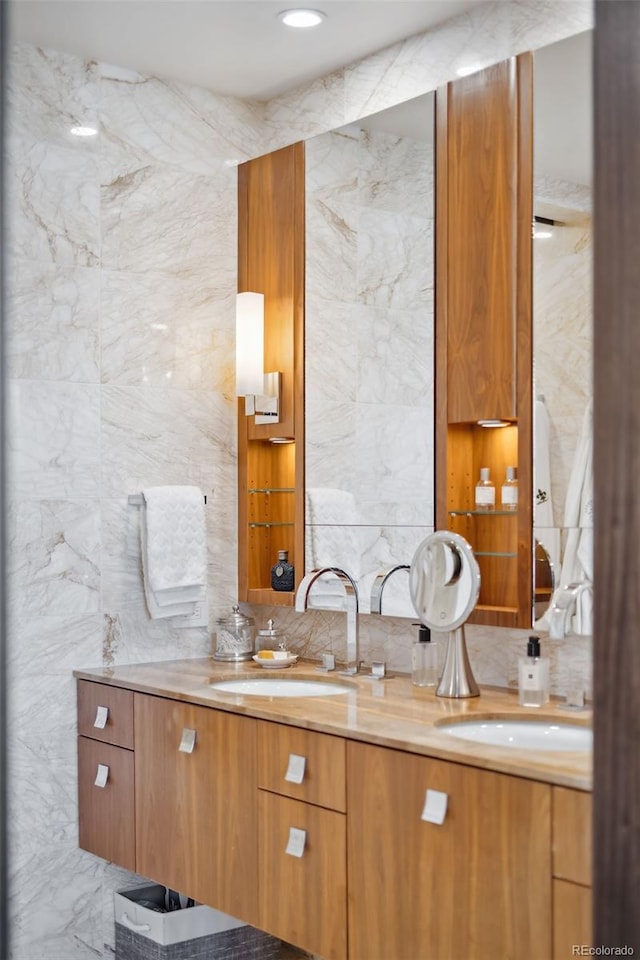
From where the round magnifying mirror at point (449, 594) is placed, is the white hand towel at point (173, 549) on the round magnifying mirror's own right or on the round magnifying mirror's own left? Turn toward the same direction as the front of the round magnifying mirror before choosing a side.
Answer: on the round magnifying mirror's own right

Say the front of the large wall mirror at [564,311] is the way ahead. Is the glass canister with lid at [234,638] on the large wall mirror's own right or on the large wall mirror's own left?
on the large wall mirror's own right

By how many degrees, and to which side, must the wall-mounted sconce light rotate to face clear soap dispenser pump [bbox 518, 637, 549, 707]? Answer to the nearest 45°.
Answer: approximately 90° to its left
